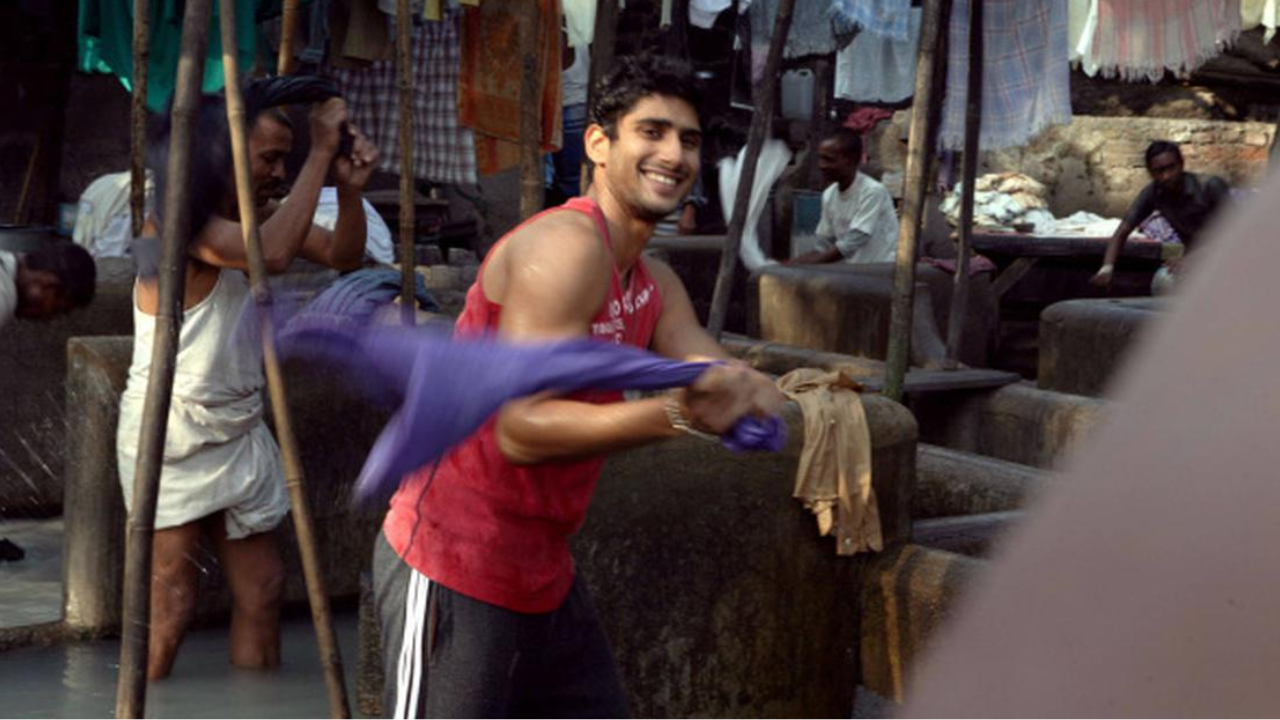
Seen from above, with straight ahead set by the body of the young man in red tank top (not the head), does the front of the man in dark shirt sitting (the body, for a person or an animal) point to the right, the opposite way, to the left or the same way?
to the right

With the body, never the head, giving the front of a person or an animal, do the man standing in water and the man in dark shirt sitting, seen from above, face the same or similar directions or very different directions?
very different directions

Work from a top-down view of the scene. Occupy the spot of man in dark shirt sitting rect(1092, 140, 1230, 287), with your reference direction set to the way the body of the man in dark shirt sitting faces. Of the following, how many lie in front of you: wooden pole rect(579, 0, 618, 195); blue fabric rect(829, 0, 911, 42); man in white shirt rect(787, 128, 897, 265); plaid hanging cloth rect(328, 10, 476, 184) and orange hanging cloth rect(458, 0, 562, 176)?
5

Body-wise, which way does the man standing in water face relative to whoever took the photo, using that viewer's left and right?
facing to the right of the viewer

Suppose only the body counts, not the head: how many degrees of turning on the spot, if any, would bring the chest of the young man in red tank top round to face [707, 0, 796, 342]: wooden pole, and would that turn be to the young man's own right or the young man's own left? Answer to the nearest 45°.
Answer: approximately 135° to the young man's own left

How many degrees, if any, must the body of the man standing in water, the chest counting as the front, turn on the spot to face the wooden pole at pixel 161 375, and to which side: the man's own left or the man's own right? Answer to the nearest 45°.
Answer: approximately 90° to the man's own right

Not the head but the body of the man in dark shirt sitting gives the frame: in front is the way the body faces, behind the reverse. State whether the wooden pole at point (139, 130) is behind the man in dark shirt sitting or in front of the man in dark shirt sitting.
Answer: in front

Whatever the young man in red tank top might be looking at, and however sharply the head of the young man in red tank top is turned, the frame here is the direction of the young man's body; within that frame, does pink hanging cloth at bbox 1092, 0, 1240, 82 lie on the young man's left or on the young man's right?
on the young man's left

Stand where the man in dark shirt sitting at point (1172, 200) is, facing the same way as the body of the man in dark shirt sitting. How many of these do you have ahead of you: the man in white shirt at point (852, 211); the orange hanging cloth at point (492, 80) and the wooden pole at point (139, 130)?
3

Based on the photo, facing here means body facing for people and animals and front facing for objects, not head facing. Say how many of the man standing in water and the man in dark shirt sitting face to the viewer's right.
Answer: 1

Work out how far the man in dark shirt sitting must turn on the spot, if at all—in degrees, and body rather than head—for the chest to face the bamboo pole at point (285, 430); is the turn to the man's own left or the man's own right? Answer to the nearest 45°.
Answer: approximately 45° to the man's own left

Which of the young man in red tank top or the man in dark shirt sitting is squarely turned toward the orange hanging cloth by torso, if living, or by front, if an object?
the man in dark shirt sitting
